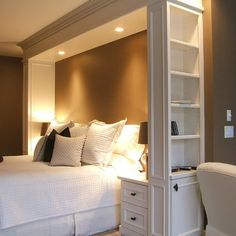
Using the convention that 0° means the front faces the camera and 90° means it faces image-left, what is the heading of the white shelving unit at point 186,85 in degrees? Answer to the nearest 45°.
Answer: approximately 315°

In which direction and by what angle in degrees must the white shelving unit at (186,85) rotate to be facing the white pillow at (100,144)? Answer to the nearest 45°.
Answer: approximately 135° to its right

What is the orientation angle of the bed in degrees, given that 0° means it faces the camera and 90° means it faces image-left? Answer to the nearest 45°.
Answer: approximately 45°

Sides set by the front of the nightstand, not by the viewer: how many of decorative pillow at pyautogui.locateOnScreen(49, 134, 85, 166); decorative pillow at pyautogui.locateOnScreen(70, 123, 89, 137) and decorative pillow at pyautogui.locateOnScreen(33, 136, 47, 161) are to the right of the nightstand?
3
